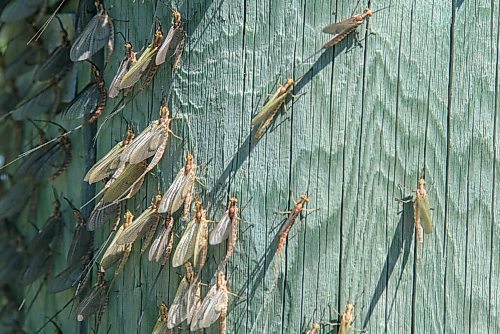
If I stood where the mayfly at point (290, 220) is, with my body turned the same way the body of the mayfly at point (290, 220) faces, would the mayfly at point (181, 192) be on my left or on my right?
on my left

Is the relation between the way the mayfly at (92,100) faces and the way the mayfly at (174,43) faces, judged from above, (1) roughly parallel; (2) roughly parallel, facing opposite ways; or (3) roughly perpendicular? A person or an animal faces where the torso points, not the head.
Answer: roughly parallel

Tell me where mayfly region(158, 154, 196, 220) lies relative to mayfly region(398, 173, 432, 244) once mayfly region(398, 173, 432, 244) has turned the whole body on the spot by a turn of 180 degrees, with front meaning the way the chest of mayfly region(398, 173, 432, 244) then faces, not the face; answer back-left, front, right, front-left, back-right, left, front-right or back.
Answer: right

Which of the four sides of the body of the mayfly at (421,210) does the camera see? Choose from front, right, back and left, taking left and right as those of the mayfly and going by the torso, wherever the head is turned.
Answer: back

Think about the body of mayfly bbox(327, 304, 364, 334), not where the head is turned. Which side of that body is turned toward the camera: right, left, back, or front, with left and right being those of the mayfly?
back

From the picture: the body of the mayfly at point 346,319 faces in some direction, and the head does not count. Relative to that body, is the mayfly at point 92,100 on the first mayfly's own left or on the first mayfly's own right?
on the first mayfly's own left

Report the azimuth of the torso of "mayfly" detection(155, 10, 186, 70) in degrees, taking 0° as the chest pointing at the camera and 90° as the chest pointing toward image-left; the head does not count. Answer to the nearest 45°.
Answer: approximately 180°
